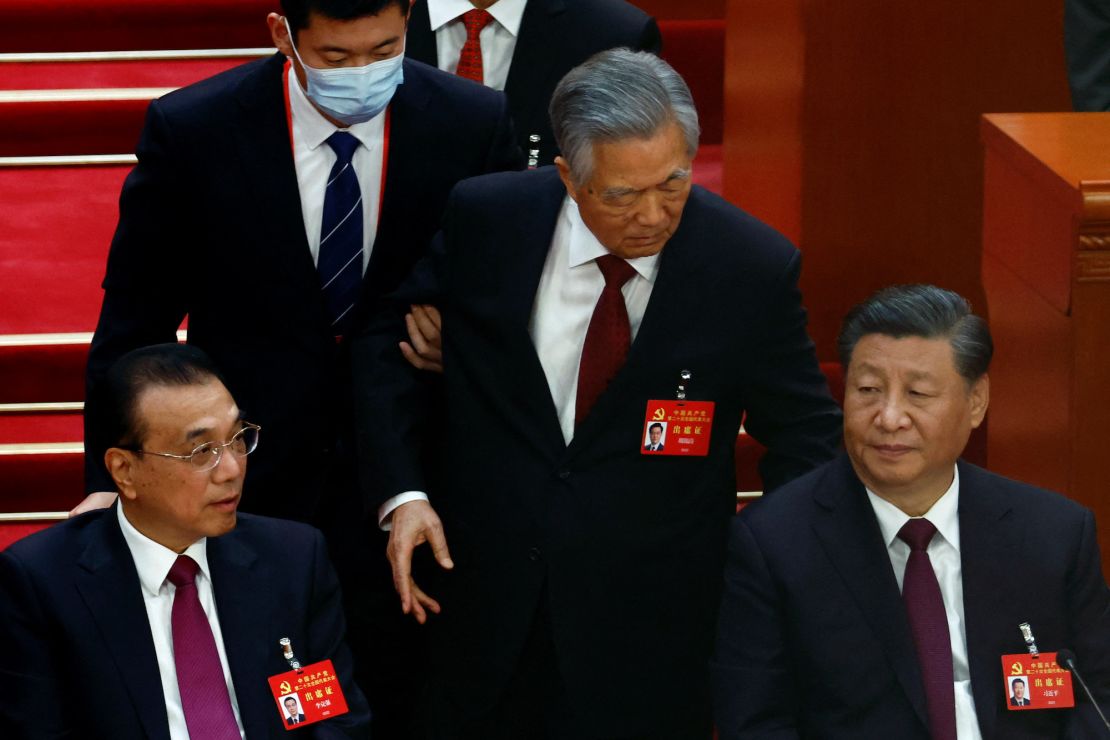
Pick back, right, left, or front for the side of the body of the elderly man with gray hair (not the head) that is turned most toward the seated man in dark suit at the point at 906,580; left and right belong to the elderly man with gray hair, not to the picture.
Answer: left

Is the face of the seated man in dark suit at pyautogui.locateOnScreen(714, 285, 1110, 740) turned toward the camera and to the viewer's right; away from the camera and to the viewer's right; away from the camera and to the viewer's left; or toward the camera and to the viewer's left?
toward the camera and to the viewer's left

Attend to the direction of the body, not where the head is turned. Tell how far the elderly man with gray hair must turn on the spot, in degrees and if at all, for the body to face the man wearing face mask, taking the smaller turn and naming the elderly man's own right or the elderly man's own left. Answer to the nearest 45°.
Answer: approximately 90° to the elderly man's own right

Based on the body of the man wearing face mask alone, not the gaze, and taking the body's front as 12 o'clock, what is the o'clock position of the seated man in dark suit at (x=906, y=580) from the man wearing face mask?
The seated man in dark suit is roughly at 10 o'clock from the man wearing face mask.

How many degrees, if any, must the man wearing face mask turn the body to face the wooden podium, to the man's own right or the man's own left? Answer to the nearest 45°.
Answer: approximately 90° to the man's own left

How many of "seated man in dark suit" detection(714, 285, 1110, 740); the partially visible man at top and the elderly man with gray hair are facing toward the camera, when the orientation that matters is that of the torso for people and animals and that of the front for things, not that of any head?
3

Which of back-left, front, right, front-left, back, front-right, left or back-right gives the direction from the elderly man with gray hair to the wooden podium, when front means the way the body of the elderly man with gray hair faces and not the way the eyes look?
left

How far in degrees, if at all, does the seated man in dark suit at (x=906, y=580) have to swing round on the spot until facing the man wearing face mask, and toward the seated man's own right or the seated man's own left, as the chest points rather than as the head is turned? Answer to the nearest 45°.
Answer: approximately 90° to the seated man's own right

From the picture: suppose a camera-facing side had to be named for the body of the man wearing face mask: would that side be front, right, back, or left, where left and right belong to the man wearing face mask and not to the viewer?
front

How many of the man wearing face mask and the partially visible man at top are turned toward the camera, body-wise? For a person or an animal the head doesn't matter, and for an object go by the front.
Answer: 2
